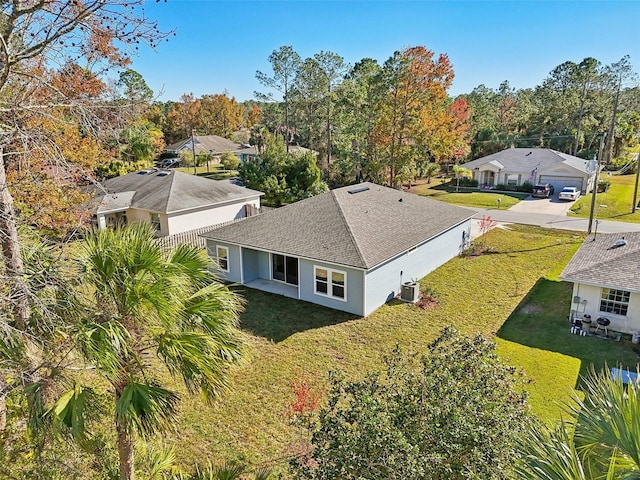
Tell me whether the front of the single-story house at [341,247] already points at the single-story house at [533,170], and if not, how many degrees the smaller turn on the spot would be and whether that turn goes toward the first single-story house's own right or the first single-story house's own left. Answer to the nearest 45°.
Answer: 0° — it already faces it

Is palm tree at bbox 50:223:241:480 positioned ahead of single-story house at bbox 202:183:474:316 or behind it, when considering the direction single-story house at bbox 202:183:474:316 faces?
behind

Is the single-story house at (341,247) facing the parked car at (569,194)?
yes

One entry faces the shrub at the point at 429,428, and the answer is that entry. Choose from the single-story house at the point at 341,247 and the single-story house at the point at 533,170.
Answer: the single-story house at the point at 533,170

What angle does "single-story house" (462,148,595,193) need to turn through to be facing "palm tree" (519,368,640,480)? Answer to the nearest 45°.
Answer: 0° — it already faces it

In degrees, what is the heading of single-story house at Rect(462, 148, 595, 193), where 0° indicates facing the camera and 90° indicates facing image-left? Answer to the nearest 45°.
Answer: approximately 0°

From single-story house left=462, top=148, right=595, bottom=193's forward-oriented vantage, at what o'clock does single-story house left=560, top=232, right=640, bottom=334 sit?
single-story house left=560, top=232, right=640, bottom=334 is roughly at 12 o'clock from single-story house left=462, top=148, right=595, bottom=193.

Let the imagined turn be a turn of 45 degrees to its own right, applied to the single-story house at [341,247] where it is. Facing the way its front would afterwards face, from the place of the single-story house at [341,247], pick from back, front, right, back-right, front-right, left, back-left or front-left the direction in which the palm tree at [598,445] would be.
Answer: right

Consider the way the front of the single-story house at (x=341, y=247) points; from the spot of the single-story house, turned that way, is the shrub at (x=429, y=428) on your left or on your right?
on your right

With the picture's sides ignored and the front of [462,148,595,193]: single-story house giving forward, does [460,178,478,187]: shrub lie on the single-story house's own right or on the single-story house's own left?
on the single-story house's own right

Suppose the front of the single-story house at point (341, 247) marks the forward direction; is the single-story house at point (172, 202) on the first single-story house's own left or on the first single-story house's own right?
on the first single-story house's own left

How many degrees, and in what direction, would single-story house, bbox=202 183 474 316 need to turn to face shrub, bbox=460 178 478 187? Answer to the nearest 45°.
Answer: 0° — it already faces it

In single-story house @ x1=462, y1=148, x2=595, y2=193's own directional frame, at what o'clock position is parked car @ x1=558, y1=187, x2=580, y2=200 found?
The parked car is roughly at 11 o'clock from the single-story house.

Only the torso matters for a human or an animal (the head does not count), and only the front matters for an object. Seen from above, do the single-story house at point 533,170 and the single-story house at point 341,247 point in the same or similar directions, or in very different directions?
very different directions

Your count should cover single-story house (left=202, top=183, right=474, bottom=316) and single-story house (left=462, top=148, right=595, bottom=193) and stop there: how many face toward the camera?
1

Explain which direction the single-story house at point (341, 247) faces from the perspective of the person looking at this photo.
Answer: facing away from the viewer and to the right of the viewer

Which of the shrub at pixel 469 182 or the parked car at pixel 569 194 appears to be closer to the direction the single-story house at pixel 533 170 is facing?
the parked car
